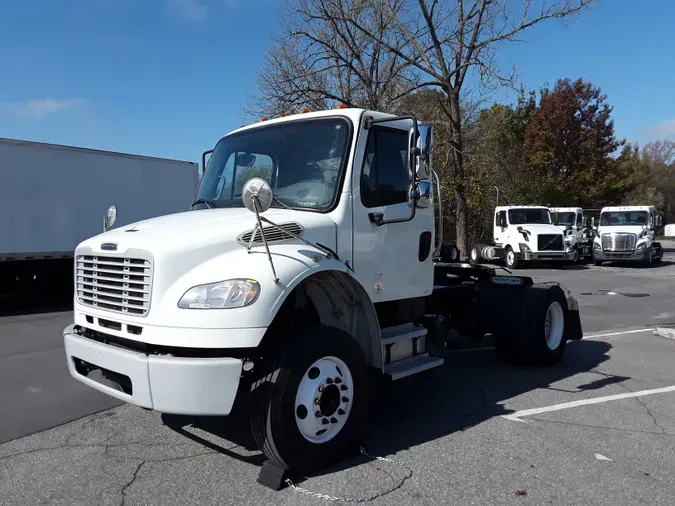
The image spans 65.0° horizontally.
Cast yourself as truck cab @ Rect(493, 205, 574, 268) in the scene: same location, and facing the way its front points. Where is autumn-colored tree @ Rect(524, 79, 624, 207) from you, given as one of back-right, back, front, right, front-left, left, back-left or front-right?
back-left

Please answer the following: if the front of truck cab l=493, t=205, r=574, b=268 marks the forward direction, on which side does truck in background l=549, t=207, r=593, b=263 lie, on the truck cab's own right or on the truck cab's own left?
on the truck cab's own left

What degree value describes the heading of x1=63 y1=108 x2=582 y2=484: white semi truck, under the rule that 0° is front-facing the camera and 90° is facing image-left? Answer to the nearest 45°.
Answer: approximately 45°

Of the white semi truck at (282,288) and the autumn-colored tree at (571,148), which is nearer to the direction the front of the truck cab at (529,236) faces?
the white semi truck

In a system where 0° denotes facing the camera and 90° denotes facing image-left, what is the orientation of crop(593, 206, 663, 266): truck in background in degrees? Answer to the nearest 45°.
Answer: approximately 0°

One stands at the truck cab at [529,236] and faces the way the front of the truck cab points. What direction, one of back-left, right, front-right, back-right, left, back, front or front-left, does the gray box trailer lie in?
right

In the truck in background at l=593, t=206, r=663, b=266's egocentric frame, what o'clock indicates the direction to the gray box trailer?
The gray box trailer is roughly at 1 o'clock from the truck in background.

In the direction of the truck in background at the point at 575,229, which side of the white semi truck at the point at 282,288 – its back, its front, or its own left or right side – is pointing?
back

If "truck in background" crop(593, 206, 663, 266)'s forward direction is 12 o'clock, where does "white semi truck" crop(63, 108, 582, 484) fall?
The white semi truck is roughly at 12 o'clock from the truck in background.

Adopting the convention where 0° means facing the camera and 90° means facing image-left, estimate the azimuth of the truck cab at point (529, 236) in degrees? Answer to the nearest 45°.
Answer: approximately 315°

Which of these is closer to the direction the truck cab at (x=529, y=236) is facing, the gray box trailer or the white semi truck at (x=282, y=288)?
the white semi truck

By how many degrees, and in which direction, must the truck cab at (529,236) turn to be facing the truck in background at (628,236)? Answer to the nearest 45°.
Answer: approximately 90° to its left

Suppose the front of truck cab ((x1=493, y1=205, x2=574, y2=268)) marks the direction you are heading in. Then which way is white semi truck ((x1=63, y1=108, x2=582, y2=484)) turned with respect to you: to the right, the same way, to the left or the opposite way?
to the right
